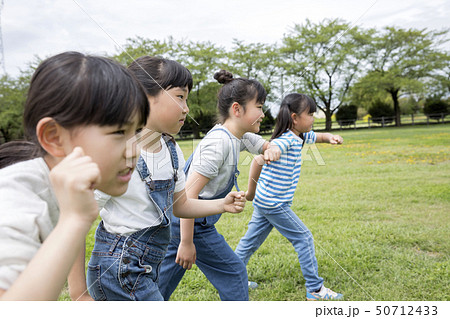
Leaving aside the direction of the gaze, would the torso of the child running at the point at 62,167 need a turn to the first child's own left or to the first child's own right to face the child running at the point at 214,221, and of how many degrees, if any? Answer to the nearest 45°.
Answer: approximately 45° to the first child's own left

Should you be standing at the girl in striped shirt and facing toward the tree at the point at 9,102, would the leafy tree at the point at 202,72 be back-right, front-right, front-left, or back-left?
front-right

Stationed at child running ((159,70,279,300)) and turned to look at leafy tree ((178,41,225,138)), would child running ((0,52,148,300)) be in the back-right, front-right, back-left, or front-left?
back-left

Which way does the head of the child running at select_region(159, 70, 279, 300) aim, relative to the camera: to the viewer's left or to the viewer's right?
to the viewer's right

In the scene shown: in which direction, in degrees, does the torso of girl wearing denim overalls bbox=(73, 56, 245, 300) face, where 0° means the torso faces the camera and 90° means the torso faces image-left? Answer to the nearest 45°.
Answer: approximately 315°

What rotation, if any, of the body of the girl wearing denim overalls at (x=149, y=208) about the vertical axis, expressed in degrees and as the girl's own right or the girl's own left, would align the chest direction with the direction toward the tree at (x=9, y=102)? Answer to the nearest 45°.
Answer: approximately 180°
